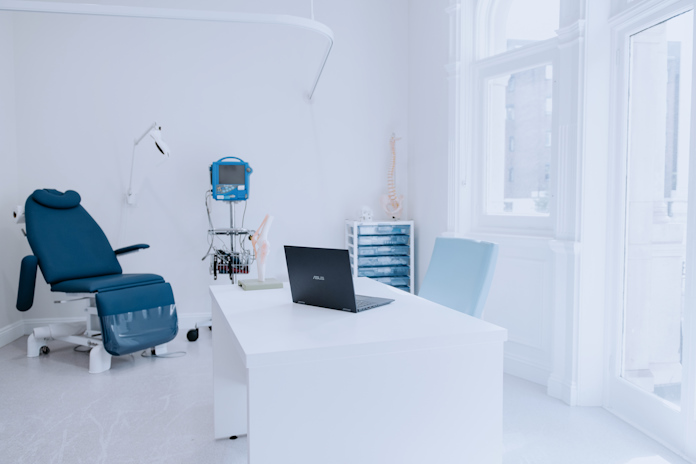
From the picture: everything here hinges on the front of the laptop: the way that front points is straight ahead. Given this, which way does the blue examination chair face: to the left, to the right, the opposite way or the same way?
to the right

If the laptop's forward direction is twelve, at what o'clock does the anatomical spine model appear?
The anatomical spine model is roughly at 11 o'clock from the laptop.

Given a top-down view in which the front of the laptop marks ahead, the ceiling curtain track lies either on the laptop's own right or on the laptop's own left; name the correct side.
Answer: on the laptop's own left

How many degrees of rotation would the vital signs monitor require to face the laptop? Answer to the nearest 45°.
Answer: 0° — it already faces it

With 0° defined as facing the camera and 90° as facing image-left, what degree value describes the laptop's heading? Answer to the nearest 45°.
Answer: approximately 225°

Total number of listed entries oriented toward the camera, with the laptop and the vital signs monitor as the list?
1
